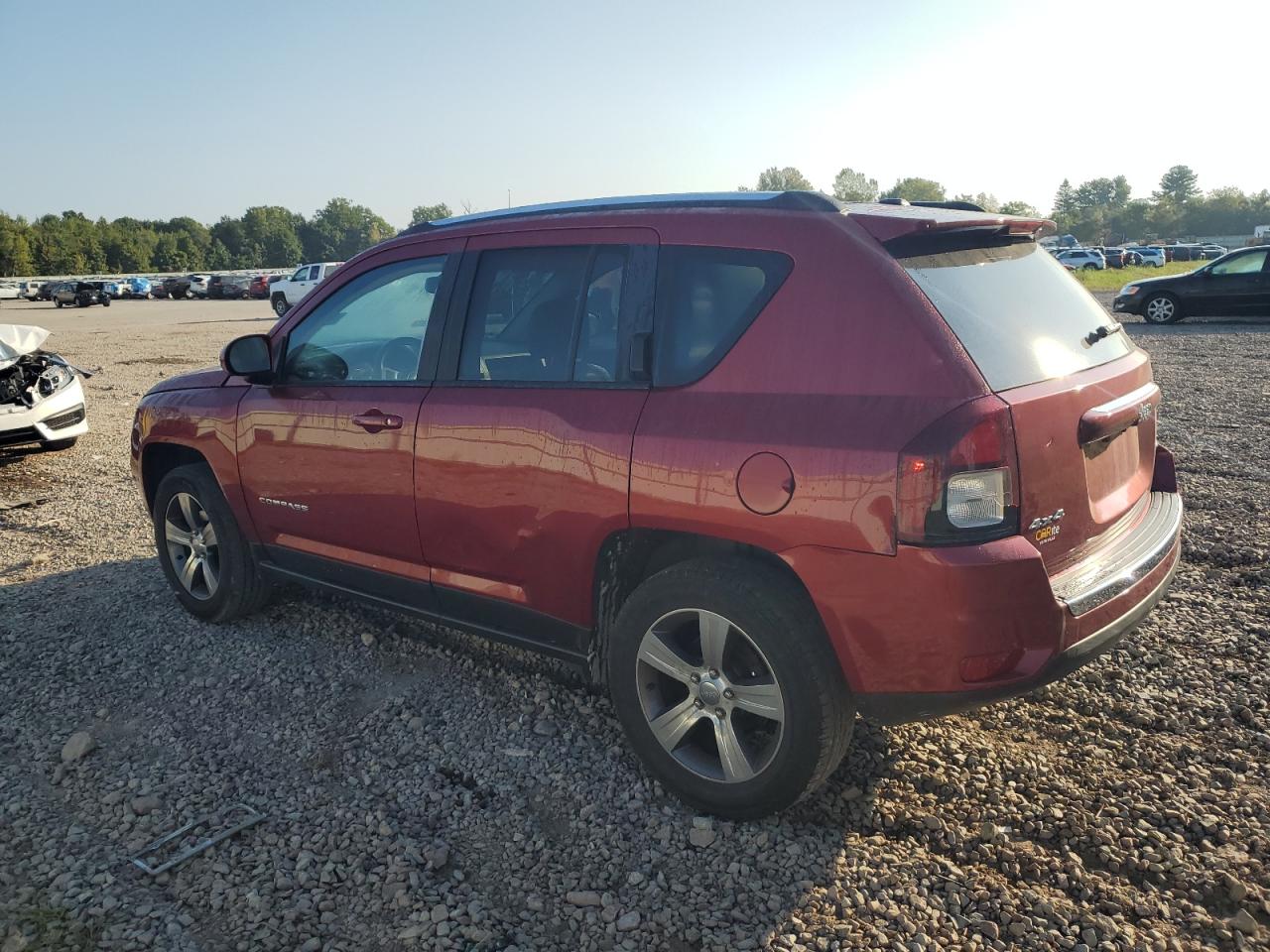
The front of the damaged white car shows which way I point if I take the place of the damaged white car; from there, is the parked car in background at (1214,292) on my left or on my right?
on my left

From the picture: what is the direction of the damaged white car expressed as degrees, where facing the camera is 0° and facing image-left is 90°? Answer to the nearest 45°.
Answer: approximately 0°

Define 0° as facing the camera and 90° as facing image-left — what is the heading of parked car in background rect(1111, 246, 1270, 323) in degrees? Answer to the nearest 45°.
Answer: approximately 90°

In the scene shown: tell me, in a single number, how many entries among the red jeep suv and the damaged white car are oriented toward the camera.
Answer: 1

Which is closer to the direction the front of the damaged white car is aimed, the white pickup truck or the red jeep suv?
the red jeep suv

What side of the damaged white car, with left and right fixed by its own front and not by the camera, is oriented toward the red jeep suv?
front

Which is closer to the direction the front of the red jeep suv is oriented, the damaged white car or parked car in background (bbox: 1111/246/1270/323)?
the damaged white car

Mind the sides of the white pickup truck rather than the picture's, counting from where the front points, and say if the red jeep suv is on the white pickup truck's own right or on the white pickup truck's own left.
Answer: on the white pickup truck's own left

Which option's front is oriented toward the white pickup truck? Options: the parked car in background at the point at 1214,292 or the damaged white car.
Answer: the parked car in background

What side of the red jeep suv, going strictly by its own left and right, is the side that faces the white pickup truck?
front

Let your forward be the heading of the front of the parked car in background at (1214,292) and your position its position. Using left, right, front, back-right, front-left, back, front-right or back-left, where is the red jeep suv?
left

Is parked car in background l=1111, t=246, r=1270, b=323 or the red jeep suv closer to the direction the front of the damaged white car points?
the red jeep suv
